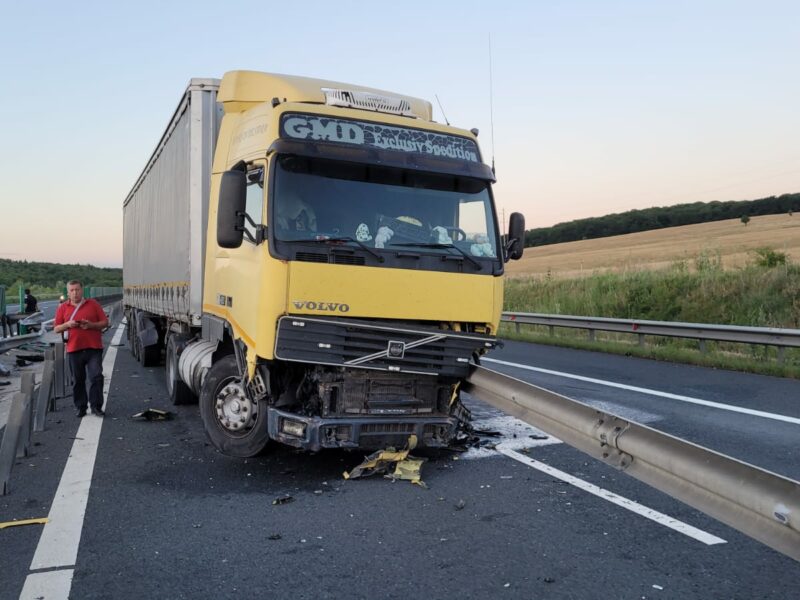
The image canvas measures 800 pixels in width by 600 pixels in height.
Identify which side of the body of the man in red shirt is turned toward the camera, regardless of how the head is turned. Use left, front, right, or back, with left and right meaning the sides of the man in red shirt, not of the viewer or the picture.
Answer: front

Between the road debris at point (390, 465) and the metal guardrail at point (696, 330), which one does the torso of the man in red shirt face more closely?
the road debris

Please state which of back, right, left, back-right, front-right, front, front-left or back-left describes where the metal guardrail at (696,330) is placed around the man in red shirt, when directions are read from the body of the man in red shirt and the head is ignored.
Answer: left

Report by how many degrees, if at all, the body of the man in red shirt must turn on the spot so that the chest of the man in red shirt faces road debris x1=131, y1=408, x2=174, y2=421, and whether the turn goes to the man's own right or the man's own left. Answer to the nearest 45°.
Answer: approximately 45° to the man's own left

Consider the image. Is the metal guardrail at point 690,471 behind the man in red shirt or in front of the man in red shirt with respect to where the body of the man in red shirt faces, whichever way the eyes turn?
in front

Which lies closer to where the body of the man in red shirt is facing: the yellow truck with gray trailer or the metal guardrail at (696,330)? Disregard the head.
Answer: the yellow truck with gray trailer

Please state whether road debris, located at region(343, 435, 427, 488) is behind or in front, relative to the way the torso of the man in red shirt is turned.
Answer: in front

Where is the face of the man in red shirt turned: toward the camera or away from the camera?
toward the camera
